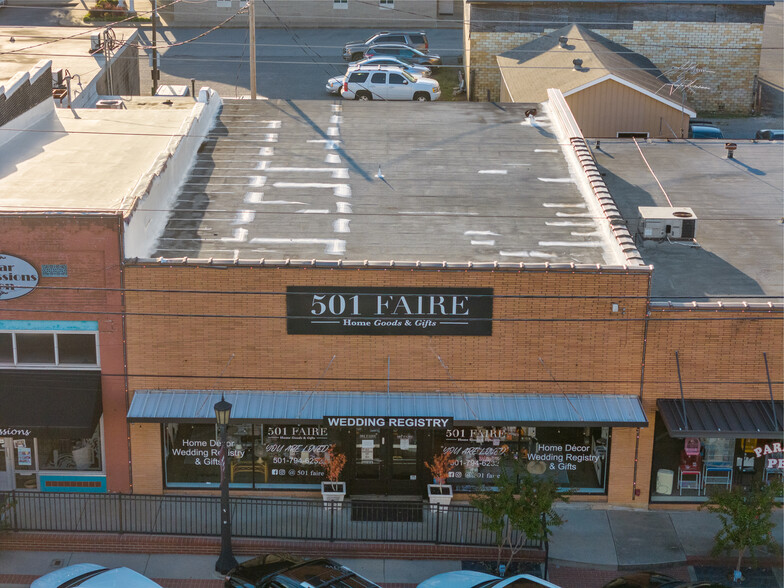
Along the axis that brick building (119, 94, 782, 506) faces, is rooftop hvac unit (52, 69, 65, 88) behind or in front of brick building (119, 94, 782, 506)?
behind

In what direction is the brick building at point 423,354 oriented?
toward the camera

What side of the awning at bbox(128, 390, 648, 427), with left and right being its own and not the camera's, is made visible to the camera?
front

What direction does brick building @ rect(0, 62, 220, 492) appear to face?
toward the camera

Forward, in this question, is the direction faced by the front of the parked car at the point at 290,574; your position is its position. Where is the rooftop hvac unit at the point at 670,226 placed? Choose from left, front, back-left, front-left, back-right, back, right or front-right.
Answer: front

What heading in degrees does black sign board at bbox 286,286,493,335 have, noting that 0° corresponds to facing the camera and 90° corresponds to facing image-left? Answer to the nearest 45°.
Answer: approximately 0°

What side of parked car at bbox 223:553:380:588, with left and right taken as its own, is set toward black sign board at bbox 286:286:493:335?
right

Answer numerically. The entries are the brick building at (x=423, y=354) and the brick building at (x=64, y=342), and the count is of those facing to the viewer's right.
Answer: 0

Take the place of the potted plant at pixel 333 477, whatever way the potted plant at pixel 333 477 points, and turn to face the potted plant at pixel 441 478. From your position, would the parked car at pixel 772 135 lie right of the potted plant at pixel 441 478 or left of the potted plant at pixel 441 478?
left

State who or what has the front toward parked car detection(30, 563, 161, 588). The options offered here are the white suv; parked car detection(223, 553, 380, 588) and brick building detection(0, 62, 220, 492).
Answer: the brick building

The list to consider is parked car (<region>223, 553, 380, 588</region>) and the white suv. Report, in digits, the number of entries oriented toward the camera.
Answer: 0
